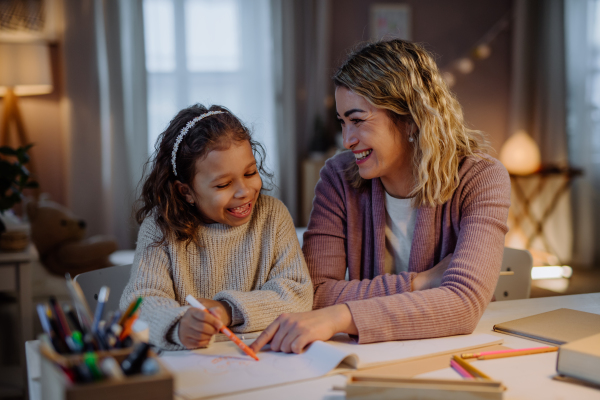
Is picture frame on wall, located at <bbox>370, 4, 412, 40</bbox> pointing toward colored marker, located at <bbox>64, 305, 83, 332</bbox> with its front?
yes

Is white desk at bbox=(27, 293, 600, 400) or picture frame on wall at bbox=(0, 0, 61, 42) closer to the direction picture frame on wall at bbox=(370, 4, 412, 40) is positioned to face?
the white desk

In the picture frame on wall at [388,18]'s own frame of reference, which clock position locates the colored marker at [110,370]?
The colored marker is roughly at 12 o'clock from the picture frame on wall.

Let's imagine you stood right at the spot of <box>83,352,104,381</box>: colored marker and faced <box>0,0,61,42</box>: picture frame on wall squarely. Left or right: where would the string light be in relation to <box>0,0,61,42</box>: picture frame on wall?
right

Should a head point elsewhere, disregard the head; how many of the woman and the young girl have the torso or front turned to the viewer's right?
0
